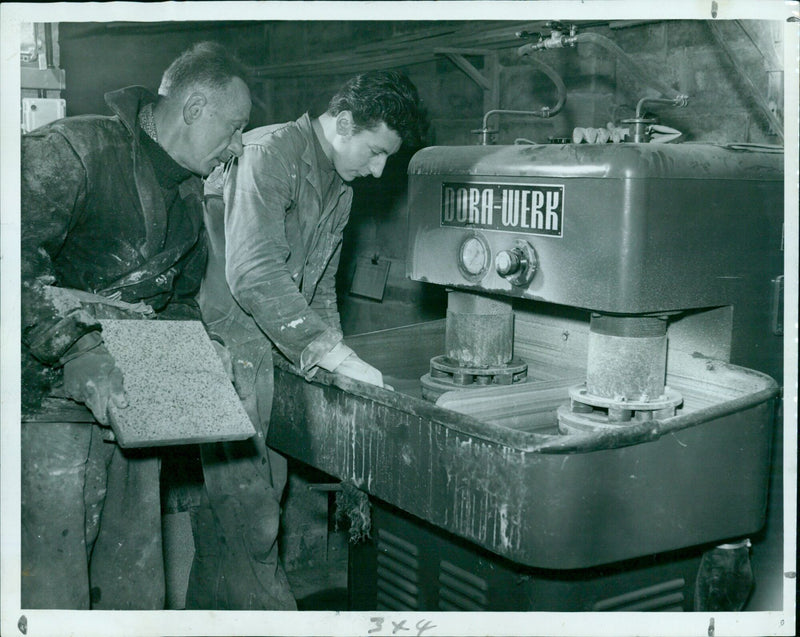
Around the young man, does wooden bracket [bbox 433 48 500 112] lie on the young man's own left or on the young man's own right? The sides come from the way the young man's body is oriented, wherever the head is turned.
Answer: on the young man's own left

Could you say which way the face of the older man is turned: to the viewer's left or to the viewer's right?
to the viewer's right

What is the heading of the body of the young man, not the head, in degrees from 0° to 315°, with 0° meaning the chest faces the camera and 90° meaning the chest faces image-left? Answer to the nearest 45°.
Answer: approximately 315°

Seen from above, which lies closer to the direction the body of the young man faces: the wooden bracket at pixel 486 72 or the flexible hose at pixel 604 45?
the flexible hose
